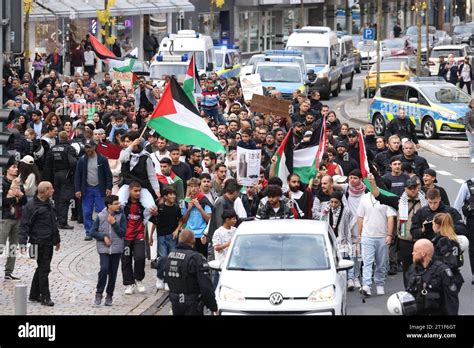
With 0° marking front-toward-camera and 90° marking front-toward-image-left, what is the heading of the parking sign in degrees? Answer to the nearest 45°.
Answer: approximately 0°

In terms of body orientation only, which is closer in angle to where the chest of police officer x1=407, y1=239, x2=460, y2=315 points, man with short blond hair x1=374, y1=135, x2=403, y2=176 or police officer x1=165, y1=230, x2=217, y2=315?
the police officer

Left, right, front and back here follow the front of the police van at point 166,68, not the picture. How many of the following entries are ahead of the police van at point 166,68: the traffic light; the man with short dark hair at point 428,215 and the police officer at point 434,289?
3

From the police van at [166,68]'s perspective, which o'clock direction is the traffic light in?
The traffic light is roughly at 12 o'clock from the police van.

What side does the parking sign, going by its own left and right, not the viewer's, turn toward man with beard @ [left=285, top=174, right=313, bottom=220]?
front

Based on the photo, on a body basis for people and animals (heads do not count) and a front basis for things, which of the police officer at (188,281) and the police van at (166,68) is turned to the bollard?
the police van

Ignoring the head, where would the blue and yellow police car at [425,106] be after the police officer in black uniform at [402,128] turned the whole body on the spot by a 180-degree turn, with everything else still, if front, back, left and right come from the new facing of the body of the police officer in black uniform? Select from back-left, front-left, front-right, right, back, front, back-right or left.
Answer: front

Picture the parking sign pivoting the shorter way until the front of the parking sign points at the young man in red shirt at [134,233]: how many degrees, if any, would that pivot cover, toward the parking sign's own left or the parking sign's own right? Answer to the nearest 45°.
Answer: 0° — it already faces them
